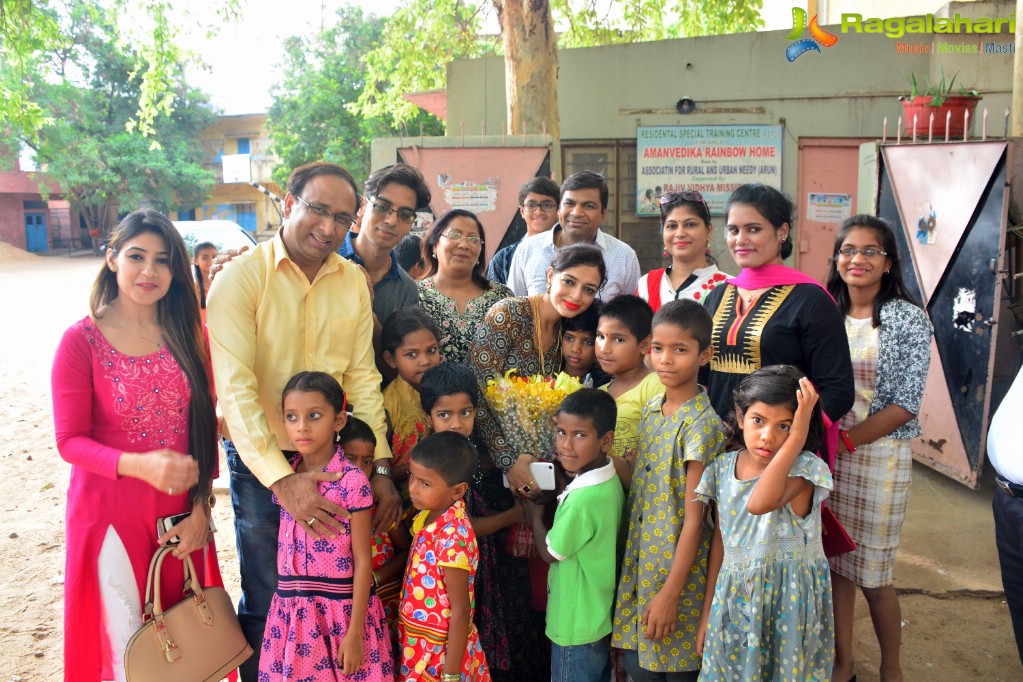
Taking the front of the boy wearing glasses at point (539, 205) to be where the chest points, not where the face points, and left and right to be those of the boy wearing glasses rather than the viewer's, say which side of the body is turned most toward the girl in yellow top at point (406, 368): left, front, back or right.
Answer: front

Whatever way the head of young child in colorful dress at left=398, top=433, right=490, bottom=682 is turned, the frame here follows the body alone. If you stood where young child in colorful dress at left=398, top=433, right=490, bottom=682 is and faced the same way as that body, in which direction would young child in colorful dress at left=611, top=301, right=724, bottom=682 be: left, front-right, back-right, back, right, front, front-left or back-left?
back-left

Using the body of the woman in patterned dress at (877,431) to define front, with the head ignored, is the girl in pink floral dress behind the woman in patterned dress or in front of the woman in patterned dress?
in front

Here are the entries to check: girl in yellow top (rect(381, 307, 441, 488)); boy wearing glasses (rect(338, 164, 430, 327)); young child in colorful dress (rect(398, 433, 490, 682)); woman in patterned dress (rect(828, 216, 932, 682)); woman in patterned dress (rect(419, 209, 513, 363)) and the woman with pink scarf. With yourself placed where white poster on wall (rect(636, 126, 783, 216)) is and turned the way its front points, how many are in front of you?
6

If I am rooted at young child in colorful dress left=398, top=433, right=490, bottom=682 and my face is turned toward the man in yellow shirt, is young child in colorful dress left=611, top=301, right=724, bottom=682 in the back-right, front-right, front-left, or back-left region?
back-right

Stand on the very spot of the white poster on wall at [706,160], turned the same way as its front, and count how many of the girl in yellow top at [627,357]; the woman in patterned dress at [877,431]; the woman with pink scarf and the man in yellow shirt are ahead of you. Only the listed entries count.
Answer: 4

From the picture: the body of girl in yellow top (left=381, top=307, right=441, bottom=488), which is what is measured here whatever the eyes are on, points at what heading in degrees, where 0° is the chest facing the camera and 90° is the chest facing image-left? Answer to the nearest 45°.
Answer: approximately 315°

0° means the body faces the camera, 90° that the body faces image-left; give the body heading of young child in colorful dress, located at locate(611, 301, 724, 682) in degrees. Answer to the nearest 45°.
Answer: approximately 45°

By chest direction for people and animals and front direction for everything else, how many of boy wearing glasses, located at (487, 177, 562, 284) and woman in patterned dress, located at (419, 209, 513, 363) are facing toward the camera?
2

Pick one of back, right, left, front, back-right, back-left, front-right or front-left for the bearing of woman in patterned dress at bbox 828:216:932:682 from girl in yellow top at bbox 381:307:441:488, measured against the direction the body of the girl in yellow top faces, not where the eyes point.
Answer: front-left

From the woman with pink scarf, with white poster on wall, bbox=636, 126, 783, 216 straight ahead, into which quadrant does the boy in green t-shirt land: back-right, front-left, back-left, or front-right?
back-left

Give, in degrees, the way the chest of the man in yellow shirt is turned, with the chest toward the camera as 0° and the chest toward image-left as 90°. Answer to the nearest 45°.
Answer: approximately 315°

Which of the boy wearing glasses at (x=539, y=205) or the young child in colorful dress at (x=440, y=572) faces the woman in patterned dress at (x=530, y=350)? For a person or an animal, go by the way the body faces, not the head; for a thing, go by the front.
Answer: the boy wearing glasses
